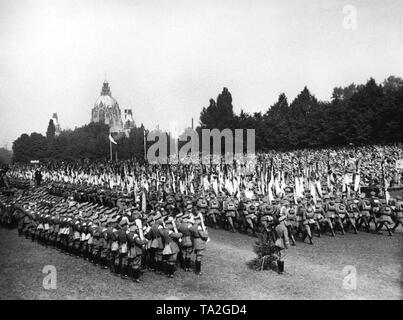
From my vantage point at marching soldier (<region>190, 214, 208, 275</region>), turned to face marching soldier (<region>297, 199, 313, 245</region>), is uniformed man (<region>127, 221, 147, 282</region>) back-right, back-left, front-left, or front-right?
back-left

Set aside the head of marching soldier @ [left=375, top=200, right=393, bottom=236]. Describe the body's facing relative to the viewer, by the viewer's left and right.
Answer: facing away from the viewer and to the left of the viewer

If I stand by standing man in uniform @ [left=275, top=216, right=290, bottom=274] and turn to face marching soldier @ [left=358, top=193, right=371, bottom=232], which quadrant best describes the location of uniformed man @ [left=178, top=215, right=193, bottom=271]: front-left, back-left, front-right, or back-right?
back-left

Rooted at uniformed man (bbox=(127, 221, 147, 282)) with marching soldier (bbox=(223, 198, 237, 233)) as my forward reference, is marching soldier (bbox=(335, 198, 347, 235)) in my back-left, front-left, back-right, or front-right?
front-right

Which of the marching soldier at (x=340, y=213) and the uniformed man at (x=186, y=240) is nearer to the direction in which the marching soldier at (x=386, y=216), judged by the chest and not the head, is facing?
the marching soldier

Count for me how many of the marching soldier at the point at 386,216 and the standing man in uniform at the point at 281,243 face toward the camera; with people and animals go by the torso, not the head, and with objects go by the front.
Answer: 0

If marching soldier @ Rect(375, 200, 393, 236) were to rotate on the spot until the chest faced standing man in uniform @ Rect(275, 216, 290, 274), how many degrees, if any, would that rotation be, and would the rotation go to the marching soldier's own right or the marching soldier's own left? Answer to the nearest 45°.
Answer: approximately 90° to the marching soldier's own left
